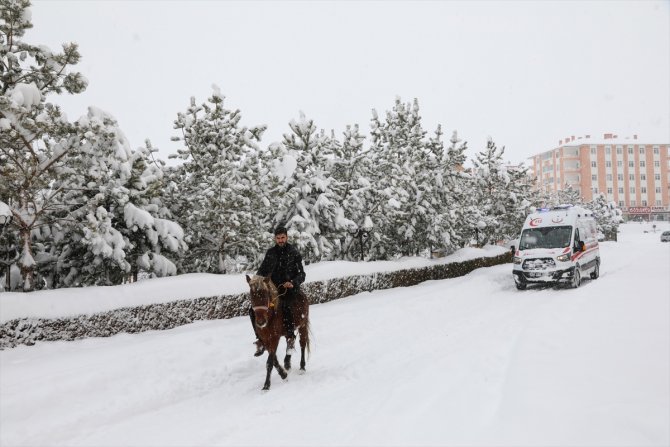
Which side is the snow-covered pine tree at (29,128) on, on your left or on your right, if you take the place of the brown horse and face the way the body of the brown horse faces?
on your right

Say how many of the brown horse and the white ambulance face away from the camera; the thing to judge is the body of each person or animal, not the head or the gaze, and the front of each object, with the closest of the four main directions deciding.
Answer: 0

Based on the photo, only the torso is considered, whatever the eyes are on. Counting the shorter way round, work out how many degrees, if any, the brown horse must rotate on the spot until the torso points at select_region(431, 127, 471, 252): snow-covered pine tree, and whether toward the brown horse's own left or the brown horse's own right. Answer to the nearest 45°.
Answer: approximately 180°

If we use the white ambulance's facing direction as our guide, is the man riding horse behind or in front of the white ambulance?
in front

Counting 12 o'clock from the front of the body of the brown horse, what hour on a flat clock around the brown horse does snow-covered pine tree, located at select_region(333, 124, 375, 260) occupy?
The snow-covered pine tree is roughly at 5 o'clock from the brown horse.

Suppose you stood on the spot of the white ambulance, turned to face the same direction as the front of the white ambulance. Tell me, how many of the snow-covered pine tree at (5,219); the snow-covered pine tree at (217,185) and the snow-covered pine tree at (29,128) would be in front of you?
3

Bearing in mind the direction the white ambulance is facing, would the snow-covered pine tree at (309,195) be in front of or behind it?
in front

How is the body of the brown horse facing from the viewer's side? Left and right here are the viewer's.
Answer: facing the viewer and to the left of the viewer

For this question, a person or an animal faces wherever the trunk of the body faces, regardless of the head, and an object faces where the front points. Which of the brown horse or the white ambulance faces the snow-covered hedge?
the white ambulance

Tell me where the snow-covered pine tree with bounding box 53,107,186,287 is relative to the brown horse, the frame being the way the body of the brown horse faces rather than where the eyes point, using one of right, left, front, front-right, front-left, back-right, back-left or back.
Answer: right

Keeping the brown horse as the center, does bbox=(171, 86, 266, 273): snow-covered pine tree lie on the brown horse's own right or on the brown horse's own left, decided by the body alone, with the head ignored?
on the brown horse's own right

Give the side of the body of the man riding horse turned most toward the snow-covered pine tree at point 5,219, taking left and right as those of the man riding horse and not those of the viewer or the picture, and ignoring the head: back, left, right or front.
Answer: right

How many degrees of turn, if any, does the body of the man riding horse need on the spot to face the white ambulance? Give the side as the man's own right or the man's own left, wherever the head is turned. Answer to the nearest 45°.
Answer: approximately 180°

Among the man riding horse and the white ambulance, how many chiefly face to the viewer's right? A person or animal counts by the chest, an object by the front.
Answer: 0
